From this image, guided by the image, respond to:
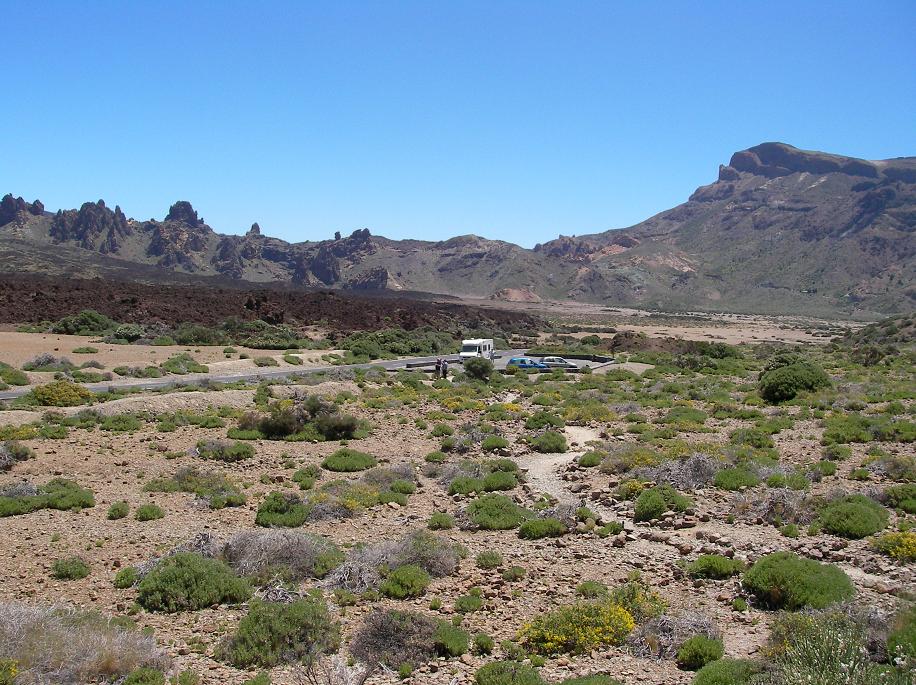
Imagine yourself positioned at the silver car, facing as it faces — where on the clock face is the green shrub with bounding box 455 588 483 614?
The green shrub is roughly at 3 o'clock from the silver car.

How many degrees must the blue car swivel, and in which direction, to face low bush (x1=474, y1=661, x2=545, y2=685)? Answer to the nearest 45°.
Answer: approximately 45° to its right

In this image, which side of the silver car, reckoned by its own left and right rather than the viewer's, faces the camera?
right

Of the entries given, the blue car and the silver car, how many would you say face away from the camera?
0

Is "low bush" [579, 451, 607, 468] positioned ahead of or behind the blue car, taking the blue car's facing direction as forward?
ahead

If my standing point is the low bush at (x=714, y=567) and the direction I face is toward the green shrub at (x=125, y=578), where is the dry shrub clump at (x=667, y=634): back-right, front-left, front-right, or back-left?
front-left

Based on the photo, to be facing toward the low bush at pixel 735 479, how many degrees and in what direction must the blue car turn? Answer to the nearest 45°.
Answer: approximately 45° to its right

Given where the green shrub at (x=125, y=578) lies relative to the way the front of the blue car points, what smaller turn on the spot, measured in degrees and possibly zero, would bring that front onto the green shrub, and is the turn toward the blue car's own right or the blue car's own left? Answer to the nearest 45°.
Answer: approximately 45° to the blue car's own right

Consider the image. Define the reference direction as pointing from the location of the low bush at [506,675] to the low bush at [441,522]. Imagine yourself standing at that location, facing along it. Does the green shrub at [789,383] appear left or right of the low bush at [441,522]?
right

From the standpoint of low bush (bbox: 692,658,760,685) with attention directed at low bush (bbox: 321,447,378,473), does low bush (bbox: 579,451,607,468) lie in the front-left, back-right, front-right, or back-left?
front-right

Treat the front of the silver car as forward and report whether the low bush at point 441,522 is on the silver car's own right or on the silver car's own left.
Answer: on the silver car's own right

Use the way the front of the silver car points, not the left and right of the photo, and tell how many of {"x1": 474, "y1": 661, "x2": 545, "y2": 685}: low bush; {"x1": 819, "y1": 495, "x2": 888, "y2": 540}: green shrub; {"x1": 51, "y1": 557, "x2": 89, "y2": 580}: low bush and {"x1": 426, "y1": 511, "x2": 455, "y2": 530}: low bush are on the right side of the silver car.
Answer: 4
